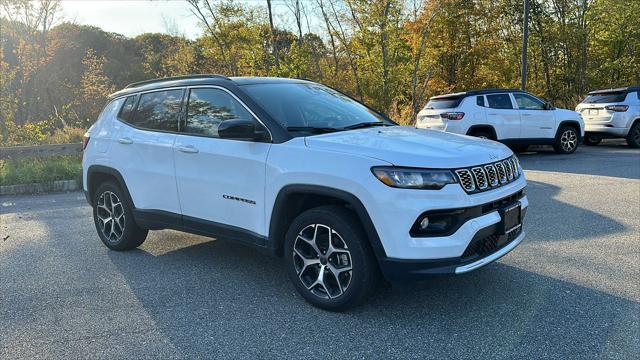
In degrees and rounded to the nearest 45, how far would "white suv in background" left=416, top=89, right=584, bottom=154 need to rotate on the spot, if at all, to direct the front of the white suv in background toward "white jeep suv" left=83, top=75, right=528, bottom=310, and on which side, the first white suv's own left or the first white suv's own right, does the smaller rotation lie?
approximately 135° to the first white suv's own right

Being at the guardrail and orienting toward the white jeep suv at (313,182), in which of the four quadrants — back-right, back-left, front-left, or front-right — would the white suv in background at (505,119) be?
front-left

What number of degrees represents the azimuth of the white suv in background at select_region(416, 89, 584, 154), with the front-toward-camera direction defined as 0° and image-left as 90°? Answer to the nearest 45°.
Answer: approximately 225°

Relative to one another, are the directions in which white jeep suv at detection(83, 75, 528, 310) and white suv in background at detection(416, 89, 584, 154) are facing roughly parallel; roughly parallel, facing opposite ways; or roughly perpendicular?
roughly perpendicular

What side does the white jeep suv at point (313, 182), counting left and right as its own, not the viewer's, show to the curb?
back

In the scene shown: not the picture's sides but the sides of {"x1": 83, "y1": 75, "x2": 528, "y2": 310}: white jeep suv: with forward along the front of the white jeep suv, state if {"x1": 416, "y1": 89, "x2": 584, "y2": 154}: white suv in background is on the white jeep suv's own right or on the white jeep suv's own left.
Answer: on the white jeep suv's own left

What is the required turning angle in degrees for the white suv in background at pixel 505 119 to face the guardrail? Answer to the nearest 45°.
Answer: approximately 180°

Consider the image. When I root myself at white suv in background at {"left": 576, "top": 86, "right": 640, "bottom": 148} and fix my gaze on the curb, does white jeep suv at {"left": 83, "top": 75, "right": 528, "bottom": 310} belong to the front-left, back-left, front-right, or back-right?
front-left

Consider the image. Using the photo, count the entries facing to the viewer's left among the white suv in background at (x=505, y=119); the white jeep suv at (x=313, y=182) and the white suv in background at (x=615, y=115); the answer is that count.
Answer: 0

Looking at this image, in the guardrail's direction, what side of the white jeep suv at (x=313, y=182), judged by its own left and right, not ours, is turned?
back

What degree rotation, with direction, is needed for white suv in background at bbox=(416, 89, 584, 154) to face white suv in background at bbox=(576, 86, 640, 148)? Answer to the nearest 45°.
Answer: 0° — it already faces it

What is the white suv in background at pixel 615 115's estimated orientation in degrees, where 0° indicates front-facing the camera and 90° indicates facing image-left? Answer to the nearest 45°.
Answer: approximately 225°

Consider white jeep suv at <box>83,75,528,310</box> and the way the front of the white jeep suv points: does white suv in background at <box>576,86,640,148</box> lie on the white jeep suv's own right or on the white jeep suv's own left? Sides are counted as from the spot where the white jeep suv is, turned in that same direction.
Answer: on the white jeep suv's own left

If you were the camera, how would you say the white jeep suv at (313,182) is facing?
facing the viewer and to the right of the viewer

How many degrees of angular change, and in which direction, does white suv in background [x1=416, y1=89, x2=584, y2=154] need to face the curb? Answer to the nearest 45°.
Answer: approximately 180°
